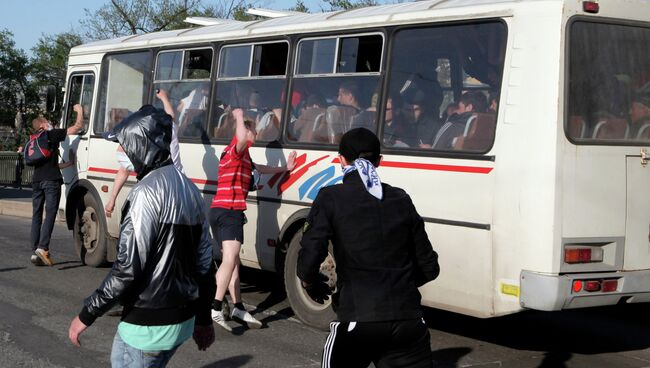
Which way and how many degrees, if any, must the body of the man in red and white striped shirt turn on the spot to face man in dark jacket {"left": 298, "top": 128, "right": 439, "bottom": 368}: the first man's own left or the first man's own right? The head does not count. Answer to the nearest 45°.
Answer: approximately 90° to the first man's own right

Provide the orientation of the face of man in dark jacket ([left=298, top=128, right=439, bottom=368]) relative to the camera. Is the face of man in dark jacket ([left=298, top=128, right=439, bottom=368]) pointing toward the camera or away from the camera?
away from the camera

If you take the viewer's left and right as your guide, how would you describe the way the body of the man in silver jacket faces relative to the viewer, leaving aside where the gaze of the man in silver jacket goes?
facing away from the viewer and to the left of the viewer

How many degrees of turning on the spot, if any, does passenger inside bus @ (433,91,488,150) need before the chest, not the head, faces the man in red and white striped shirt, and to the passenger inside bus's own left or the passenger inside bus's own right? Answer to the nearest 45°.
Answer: approximately 45° to the passenger inside bus's own left

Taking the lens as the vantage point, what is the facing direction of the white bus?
facing away from the viewer and to the left of the viewer

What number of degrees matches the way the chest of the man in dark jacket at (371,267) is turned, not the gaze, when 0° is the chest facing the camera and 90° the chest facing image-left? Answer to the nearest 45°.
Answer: approximately 180°
